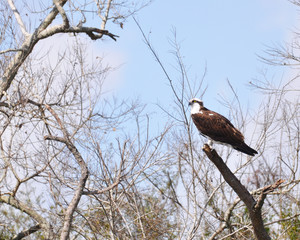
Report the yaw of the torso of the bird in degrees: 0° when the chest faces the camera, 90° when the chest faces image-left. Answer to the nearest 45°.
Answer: approximately 90°
